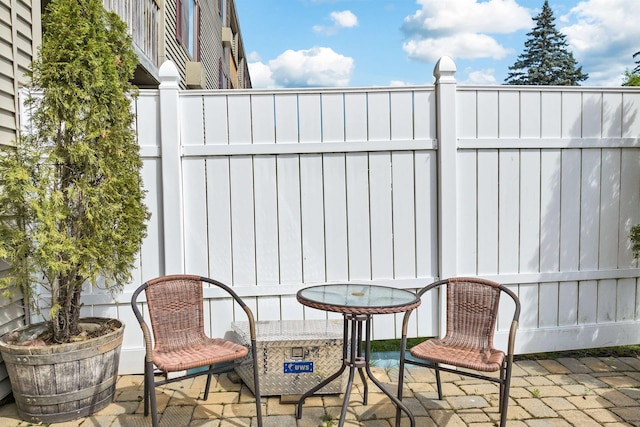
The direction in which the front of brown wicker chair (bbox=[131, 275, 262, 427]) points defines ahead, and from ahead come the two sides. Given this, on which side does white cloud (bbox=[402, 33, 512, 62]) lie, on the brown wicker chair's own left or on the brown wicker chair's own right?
on the brown wicker chair's own left

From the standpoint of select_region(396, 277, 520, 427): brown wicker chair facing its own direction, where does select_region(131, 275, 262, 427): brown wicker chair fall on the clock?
select_region(131, 275, 262, 427): brown wicker chair is roughly at 1 o'clock from select_region(396, 277, 520, 427): brown wicker chair.

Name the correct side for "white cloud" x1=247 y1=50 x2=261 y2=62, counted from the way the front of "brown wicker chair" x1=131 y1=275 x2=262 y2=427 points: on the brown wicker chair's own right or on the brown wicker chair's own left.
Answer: on the brown wicker chair's own left

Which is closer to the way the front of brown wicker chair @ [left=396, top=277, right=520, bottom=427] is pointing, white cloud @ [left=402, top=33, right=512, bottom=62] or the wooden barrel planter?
the wooden barrel planter

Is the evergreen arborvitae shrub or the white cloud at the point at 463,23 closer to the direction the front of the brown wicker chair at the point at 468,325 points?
the evergreen arborvitae shrub

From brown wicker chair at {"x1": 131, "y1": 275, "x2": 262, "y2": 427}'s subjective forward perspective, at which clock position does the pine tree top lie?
The pine tree top is roughly at 9 o'clock from the brown wicker chair.

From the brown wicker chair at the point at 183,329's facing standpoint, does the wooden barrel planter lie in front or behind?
behind
